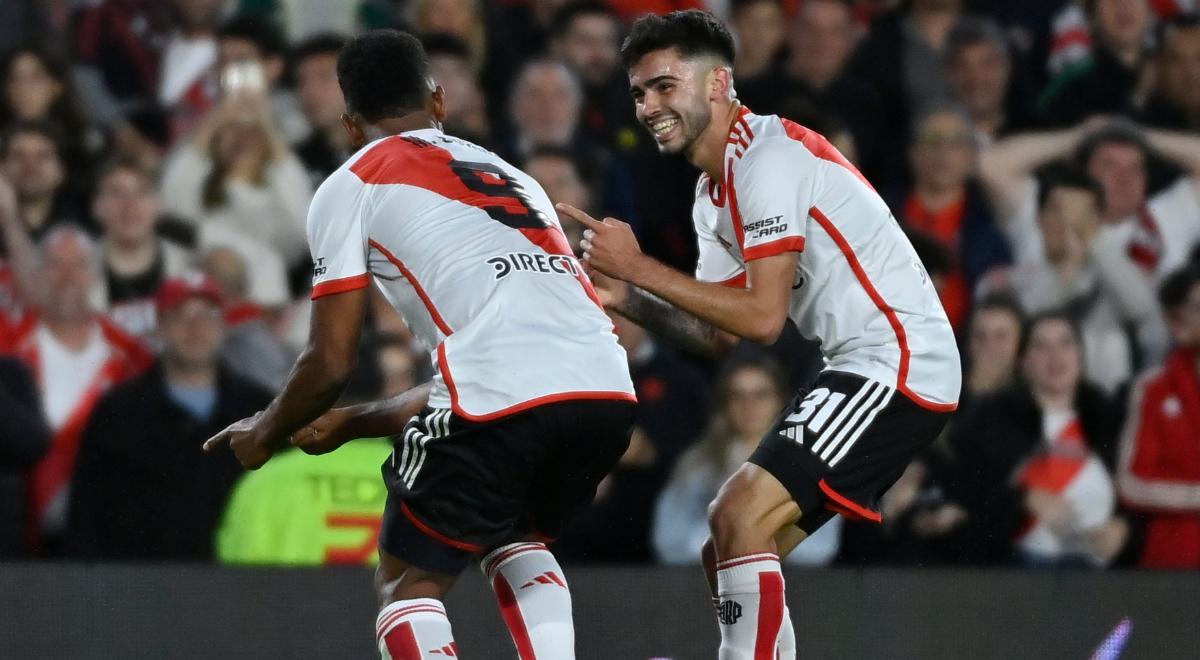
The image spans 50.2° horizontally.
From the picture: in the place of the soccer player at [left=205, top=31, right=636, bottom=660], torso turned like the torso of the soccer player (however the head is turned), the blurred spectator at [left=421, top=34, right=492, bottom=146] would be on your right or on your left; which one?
on your right

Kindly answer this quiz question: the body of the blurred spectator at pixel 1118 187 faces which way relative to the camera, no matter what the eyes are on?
toward the camera

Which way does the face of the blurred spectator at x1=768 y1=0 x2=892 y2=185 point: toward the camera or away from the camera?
toward the camera

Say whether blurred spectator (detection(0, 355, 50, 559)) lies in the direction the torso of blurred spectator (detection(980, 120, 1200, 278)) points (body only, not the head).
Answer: no

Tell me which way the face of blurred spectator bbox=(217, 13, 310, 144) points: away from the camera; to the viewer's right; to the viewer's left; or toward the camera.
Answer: toward the camera

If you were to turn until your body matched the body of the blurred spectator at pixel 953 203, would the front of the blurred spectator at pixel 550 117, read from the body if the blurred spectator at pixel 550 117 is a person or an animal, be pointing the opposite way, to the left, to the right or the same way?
the same way

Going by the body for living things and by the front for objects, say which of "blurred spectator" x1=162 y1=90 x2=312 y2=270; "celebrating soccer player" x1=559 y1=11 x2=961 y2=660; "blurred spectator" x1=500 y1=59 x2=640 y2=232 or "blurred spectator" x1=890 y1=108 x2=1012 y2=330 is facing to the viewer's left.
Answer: the celebrating soccer player

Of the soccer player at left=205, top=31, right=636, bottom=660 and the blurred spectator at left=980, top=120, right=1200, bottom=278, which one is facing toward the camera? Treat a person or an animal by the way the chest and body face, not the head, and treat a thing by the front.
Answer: the blurred spectator

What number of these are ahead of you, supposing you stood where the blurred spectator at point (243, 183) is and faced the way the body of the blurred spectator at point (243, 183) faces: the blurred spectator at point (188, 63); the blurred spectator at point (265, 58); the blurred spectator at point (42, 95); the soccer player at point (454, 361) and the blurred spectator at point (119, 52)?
1

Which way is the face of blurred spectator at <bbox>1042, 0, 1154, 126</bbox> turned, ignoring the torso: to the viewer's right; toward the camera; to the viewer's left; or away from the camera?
toward the camera

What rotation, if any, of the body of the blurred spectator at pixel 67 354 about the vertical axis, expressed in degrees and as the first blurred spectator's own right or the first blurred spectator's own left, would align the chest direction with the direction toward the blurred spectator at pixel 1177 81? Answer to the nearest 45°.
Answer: approximately 90° to the first blurred spectator's own left

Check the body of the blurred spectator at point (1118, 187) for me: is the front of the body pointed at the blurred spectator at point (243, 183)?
no

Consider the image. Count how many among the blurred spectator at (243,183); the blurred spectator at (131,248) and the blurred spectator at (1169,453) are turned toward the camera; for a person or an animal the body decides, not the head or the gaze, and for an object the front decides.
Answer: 3

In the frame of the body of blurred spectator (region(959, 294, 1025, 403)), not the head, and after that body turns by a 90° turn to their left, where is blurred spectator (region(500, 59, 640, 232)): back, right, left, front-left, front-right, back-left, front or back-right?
back

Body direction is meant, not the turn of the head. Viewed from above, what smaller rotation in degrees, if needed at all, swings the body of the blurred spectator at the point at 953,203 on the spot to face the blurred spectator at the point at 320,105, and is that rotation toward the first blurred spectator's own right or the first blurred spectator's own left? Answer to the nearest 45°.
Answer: approximately 90° to the first blurred spectator's own right

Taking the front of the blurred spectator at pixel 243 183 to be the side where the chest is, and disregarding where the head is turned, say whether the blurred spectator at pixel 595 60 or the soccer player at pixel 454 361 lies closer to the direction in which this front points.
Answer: the soccer player

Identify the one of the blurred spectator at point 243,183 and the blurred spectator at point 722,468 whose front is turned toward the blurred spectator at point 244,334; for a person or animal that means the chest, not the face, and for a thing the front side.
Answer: the blurred spectator at point 243,183

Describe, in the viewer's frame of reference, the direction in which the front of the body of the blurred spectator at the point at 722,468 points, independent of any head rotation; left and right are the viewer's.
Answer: facing the viewer

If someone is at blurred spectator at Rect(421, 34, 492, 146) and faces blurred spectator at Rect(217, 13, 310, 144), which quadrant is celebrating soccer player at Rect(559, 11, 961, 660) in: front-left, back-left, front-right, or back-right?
back-left

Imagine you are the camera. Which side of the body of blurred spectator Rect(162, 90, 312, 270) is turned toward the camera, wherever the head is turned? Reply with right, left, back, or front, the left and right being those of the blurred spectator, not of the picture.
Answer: front

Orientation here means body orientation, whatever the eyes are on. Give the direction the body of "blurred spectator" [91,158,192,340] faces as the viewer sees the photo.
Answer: toward the camera

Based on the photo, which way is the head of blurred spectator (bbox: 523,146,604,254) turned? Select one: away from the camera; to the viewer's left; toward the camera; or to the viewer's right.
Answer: toward the camera
